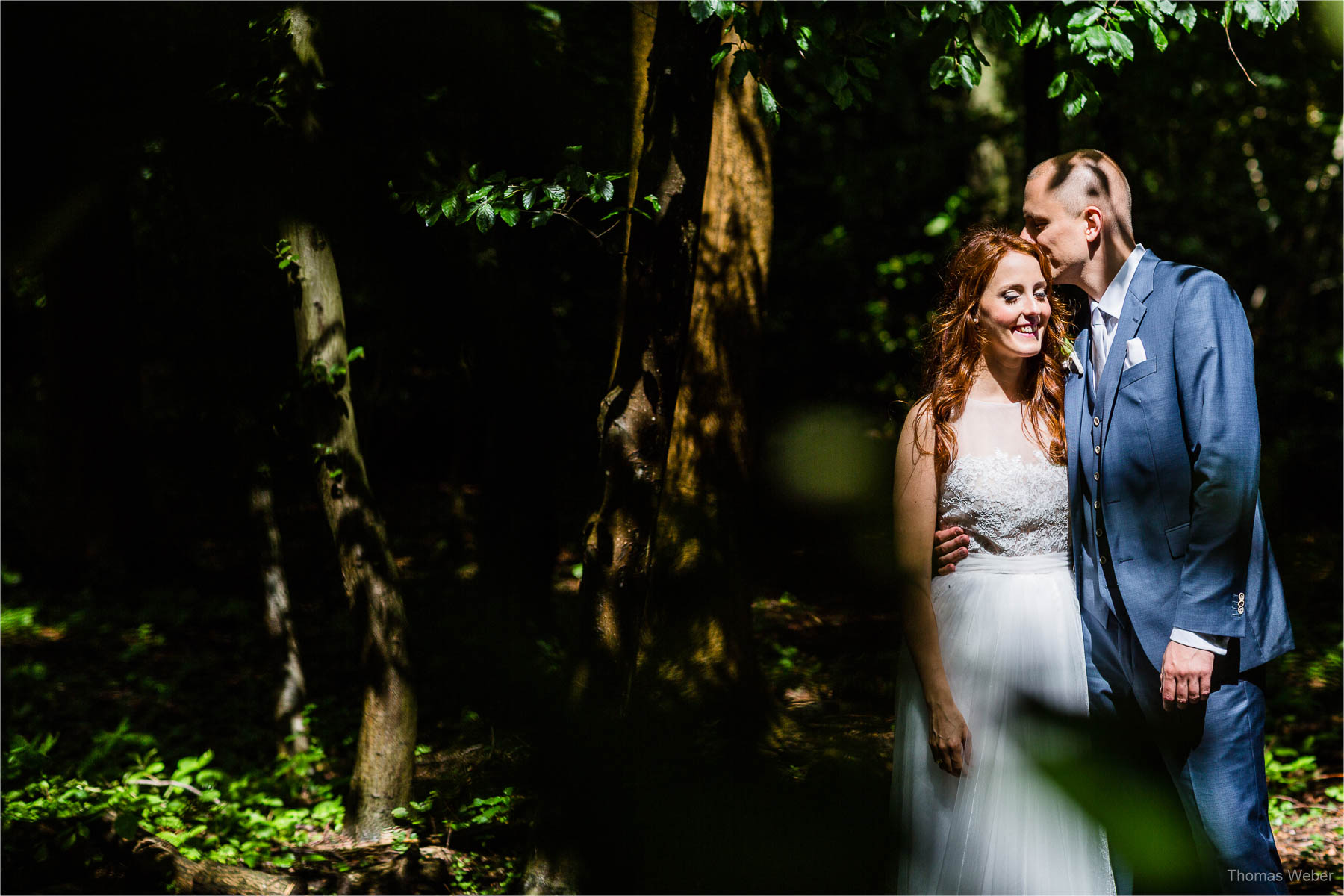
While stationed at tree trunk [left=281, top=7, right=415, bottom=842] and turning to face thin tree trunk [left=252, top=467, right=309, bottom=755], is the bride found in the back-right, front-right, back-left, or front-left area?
back-right

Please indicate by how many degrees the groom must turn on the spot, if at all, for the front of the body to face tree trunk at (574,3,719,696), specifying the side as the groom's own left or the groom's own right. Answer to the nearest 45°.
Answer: approximately 45° to the groom's own right

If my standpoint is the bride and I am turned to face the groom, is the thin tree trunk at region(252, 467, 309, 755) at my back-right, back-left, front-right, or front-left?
back-left

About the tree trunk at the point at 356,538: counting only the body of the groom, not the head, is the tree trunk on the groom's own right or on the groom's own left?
on the groom's own right

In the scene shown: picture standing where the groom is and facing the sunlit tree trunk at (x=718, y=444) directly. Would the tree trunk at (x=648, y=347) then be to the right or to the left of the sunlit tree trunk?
left

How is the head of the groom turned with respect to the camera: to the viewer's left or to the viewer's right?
to the viewer's left

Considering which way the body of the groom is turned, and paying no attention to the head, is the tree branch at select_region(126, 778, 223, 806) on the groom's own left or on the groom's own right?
on the groom's own right

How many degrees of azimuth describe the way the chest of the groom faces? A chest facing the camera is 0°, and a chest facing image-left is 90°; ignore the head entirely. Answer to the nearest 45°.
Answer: approximately 45°

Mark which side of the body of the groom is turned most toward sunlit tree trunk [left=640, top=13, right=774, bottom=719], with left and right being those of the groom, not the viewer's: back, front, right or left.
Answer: right
